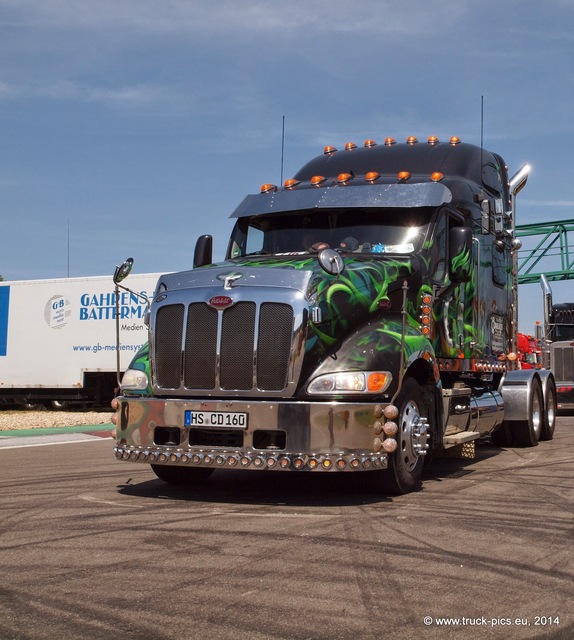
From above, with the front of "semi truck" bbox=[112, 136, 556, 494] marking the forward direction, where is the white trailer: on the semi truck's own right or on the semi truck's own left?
on the semi truck's own right

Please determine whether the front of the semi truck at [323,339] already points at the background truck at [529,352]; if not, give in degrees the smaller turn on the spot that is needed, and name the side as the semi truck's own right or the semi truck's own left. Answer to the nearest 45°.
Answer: approximately 180°

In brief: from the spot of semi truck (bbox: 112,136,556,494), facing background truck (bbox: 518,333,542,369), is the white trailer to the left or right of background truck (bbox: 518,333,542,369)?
left

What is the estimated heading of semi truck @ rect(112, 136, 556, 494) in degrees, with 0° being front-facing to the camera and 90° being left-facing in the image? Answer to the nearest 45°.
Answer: approximately 45°
